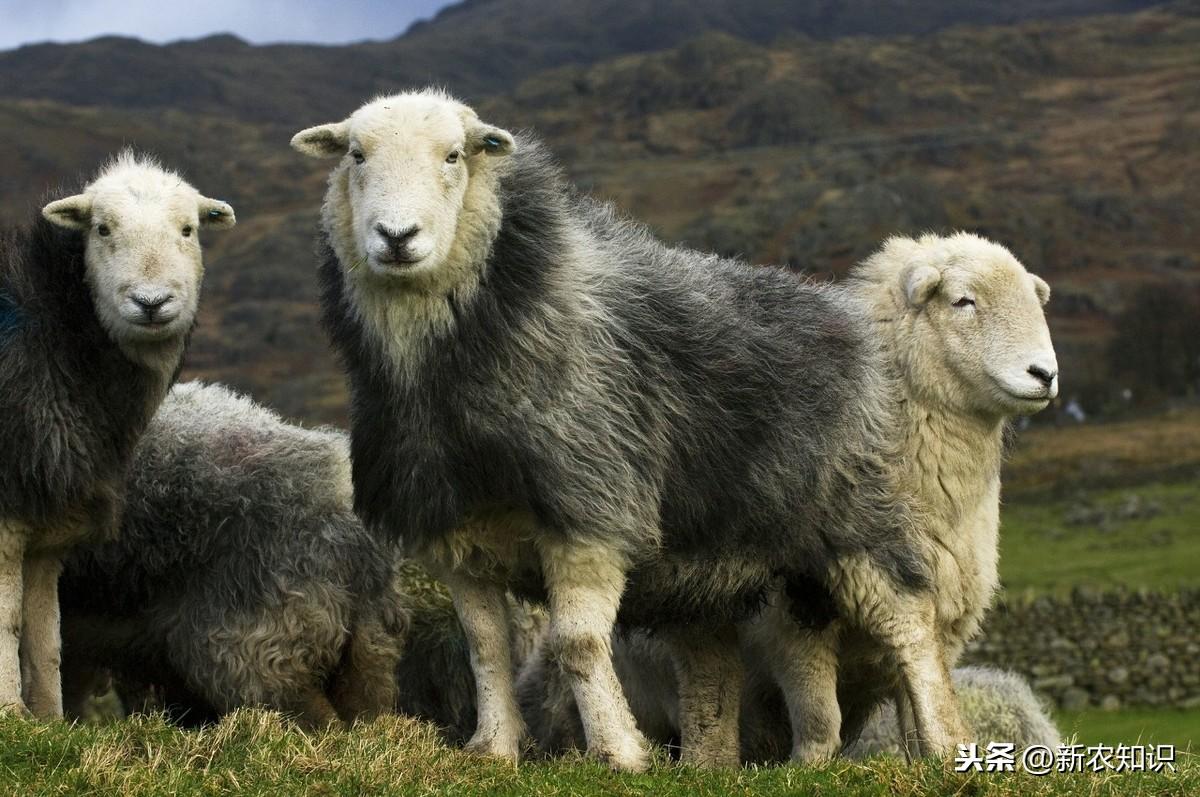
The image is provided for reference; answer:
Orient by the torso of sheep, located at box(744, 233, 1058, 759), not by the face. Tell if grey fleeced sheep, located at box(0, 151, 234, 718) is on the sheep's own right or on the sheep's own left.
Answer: on the sheep's own right

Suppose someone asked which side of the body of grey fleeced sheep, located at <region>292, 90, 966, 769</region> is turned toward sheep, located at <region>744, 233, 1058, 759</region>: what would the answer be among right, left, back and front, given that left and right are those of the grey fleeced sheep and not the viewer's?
back

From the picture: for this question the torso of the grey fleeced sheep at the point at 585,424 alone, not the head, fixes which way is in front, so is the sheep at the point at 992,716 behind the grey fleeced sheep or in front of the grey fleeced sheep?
behind

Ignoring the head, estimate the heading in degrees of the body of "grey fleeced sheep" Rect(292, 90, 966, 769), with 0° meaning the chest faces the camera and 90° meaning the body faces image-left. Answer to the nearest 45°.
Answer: approximately 45°

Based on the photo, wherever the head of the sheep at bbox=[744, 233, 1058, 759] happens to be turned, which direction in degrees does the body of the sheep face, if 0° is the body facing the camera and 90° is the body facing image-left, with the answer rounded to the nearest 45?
approximately 315°

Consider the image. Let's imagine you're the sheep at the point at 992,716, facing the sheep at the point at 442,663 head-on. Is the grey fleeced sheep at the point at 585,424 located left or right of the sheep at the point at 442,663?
left

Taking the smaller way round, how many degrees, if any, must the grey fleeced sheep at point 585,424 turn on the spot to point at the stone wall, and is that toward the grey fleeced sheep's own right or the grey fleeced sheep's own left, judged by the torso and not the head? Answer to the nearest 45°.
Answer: approximately 180°

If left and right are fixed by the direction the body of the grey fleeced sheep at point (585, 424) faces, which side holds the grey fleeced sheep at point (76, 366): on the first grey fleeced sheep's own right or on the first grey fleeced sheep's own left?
on the first grey fleeced sheep's own right
